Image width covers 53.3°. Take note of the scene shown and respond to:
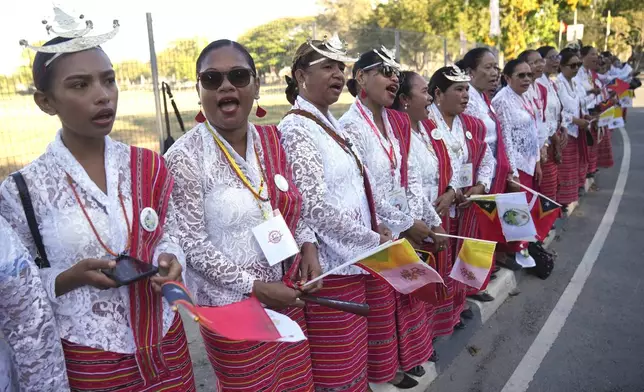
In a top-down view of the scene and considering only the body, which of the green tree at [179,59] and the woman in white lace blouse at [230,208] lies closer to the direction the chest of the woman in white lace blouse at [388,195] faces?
the woman in white lace blouse

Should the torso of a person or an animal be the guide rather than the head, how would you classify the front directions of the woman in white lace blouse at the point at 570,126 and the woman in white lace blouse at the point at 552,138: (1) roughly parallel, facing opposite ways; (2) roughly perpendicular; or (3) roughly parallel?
roughly parallel

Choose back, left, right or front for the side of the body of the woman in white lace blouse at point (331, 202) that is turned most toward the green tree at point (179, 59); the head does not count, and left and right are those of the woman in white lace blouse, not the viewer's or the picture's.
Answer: back

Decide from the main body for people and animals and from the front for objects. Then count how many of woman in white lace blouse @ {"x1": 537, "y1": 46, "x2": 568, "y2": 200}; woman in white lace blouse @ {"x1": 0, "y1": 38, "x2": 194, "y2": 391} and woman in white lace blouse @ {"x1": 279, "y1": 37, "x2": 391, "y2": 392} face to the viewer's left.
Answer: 0

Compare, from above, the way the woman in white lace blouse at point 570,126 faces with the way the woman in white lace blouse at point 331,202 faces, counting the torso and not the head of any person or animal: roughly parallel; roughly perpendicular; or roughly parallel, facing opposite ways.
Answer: roughly parallel

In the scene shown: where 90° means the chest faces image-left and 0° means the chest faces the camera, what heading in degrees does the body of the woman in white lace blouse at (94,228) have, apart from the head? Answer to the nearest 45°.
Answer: approximately 315°

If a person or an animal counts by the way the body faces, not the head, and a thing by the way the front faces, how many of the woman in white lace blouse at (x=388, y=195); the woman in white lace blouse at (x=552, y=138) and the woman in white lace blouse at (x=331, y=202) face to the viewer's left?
0

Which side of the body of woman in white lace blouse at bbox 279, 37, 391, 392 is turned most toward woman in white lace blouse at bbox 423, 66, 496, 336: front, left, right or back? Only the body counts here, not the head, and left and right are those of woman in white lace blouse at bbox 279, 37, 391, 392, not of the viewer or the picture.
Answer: left

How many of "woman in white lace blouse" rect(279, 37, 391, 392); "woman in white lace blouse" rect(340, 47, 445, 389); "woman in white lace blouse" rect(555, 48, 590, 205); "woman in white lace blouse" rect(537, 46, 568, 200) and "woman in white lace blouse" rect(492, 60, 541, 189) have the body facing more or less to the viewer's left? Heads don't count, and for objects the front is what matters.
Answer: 0

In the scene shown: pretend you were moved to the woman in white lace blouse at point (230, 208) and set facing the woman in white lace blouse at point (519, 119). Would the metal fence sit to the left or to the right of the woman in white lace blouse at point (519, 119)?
left

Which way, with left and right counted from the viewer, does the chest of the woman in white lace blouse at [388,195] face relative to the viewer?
facing the viewer and to the right of the viewer
